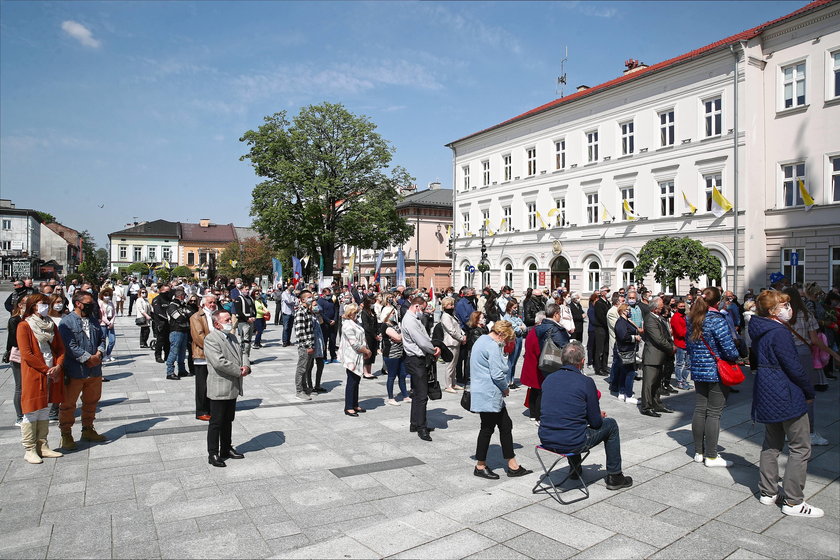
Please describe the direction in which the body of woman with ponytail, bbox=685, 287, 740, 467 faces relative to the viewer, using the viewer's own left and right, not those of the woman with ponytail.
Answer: facing away from the viewer and to the right of the viewer

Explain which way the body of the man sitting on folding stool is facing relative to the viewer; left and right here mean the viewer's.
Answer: facing away from the viewer and to the right of the viewer

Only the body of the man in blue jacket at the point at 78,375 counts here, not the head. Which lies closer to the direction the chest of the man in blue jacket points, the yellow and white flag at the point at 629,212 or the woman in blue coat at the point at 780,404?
the woman in blue coat

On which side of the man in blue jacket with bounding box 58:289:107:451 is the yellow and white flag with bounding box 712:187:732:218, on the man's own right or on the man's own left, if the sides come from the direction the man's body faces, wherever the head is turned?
on the man's own left

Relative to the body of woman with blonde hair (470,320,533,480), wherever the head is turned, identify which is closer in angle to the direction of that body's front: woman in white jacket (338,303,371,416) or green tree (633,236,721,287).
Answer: the green tree

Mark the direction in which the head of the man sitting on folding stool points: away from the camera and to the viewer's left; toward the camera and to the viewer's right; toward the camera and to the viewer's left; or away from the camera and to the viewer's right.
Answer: away from the camera and to the viewer's right

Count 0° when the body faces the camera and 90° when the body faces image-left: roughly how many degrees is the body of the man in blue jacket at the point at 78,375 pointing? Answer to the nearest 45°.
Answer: approximately 315°

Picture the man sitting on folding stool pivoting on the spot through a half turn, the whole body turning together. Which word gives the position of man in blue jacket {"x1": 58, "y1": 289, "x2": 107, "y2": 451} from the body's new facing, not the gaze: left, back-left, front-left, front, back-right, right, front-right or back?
front-right
